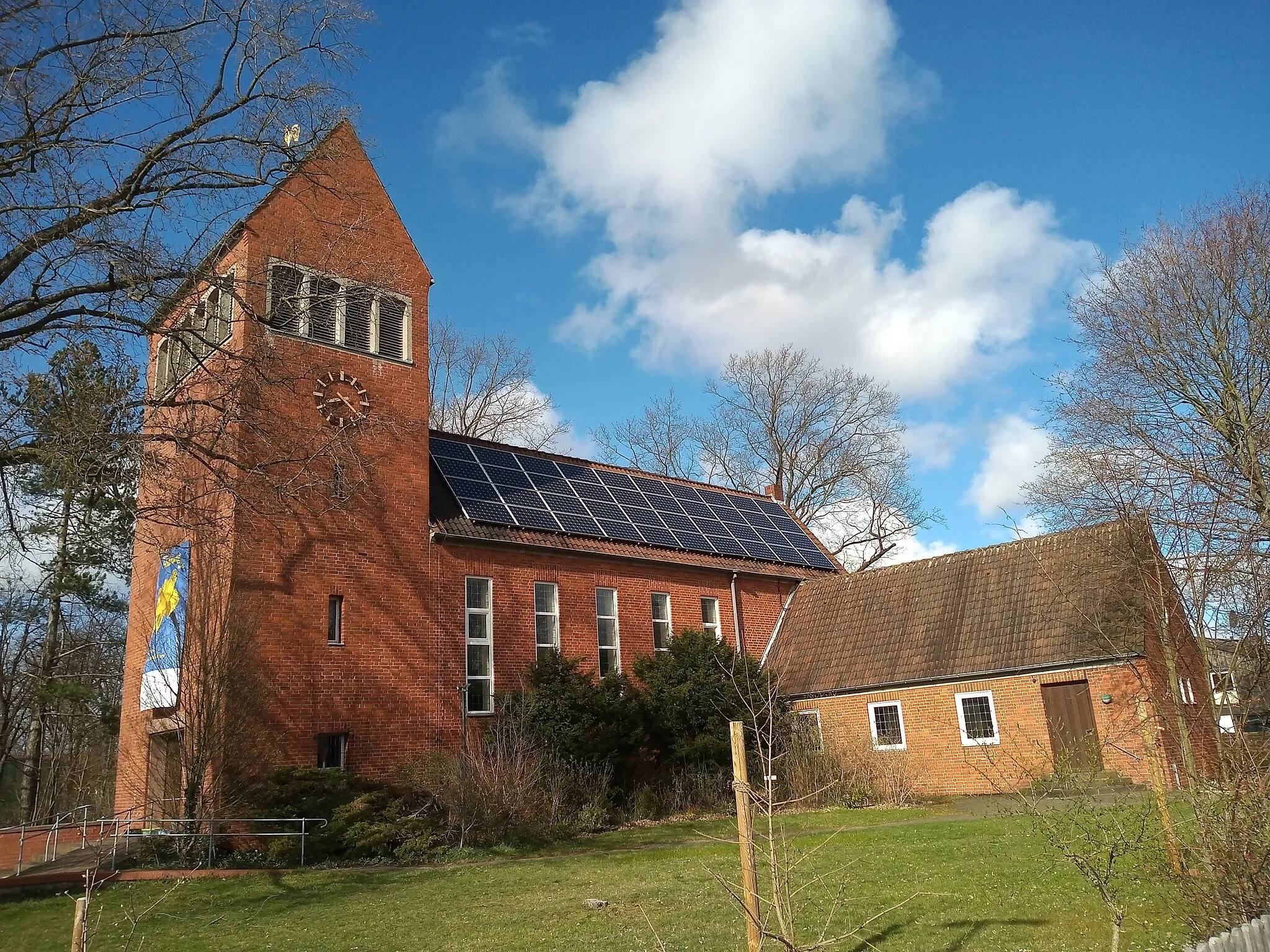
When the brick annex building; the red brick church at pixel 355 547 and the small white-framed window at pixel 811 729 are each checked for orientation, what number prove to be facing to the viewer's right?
0

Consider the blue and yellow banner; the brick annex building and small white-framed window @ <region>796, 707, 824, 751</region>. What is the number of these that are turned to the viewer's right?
0

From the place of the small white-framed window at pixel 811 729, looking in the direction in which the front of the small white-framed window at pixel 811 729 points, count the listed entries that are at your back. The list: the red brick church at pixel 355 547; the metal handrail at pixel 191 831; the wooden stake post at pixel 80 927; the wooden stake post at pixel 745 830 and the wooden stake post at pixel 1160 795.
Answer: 0

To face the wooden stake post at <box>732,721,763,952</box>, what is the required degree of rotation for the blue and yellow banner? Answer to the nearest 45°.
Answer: approximately 45° to its left

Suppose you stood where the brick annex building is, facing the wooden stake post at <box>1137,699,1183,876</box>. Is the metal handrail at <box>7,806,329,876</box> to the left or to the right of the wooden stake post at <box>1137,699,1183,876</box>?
right

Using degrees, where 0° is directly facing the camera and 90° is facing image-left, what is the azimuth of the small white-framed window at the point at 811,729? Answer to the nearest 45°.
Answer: approximately 45°

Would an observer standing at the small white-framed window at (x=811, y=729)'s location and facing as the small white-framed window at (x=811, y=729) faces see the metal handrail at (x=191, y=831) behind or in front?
in front

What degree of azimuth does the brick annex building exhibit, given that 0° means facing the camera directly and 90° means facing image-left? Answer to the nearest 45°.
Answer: approximately 45°

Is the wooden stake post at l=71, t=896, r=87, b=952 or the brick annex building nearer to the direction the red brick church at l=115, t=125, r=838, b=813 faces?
the wooden stake post

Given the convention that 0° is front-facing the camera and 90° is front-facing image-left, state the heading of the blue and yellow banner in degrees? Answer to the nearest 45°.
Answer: approximately 45°

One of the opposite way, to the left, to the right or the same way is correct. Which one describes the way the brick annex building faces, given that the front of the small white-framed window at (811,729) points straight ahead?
the same way

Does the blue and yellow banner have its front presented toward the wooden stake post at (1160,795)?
no

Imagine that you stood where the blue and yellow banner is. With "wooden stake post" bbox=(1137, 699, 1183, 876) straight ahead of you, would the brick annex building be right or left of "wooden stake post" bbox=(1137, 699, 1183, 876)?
left

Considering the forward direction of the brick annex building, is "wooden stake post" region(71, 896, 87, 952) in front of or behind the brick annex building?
in front

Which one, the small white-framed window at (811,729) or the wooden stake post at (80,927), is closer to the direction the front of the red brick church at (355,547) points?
the wooden stake post
